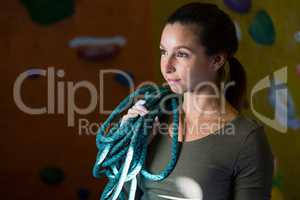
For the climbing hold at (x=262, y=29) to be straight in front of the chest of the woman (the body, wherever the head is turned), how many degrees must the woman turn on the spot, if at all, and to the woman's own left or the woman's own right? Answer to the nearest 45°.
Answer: approximately 135° to the woman's own right

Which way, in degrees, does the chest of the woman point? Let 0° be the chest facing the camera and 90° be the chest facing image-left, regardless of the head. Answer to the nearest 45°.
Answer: approximately 45°

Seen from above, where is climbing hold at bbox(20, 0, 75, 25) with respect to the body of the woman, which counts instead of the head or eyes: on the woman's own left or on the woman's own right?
on the woman's own right

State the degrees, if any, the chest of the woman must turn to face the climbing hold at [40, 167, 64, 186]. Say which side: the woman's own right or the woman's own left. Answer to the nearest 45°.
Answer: approximately 90° to the woman's own right

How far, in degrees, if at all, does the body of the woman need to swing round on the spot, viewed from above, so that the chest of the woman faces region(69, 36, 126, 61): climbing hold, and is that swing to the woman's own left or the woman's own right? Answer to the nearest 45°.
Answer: approximately 90° to the woman's own right

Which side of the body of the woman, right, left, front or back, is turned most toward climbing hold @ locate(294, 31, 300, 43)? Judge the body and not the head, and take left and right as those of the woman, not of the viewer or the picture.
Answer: back

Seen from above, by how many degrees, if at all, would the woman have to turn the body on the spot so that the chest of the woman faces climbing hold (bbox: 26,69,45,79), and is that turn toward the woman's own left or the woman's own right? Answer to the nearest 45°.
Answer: approximately 90° to the woman's own right

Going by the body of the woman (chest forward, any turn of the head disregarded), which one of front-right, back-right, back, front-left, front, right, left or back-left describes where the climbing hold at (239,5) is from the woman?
back-right
